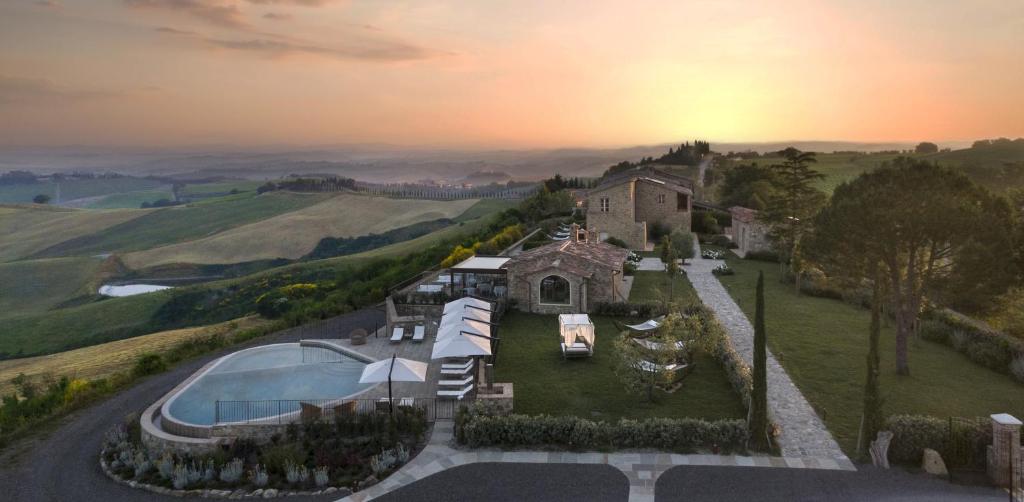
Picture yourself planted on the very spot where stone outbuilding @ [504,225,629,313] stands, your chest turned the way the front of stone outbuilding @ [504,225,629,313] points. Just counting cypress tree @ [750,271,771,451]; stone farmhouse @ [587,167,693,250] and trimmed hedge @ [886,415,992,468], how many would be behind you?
1

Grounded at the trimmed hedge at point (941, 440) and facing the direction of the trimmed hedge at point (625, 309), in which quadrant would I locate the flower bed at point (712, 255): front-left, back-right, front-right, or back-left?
front-right

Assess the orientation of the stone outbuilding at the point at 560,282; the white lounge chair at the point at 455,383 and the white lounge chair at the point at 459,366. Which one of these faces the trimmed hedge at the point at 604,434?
the stone outbuilding

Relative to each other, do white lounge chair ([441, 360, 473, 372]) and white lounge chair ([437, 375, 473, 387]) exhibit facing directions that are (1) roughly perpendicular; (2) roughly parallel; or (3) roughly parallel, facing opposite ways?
roughly parallel

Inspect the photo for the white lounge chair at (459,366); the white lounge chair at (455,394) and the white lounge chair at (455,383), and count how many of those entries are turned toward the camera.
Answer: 0

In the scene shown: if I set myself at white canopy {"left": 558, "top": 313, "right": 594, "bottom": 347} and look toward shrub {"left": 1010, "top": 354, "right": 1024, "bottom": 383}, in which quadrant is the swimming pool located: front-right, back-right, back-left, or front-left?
back-right

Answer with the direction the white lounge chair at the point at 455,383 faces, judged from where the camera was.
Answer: facing to the left of the viewer

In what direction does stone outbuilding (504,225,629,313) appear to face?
toward the camera

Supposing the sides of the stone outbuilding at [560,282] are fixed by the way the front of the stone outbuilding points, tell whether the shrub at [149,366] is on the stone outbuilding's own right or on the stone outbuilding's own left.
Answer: on the stone outbuilding's own right

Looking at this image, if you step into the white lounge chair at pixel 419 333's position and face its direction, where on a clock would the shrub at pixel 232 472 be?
The shrub is roughly at 1 o'clock from the white lounge chair.

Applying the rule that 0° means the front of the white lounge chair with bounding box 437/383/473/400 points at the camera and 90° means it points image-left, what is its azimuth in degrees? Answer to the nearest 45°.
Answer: approximately 90°

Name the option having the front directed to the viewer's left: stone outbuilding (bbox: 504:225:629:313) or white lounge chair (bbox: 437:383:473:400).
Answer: the white lounge chair

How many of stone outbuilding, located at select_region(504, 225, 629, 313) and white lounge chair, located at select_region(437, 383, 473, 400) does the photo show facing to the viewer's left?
1

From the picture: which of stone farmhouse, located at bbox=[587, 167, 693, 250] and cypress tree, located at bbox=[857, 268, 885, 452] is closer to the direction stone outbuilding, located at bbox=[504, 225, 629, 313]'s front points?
the cypress tree

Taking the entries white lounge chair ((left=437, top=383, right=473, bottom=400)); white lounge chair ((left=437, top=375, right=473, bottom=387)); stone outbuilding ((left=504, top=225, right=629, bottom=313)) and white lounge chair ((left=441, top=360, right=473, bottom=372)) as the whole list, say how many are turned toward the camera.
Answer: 1

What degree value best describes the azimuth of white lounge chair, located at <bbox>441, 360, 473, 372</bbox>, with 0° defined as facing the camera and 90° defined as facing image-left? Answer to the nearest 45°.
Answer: approximately 90°

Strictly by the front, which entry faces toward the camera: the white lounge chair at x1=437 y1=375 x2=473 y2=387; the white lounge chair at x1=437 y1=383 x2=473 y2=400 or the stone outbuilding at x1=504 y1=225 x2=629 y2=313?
the stone outbuilding

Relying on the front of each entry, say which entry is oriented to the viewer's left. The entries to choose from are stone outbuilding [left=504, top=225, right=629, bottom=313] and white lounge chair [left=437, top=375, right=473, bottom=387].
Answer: the white lounge chair
